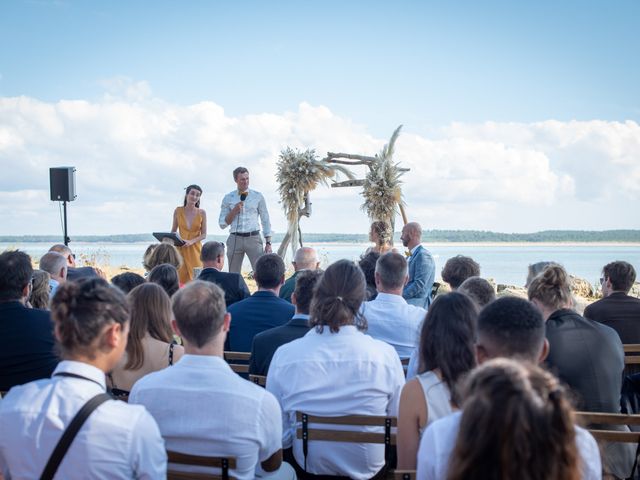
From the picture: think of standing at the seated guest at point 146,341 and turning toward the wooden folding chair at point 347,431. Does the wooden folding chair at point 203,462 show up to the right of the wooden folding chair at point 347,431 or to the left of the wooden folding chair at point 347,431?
right

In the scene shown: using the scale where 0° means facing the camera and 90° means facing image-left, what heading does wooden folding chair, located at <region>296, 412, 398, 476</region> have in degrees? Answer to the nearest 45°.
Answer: approximately 180°

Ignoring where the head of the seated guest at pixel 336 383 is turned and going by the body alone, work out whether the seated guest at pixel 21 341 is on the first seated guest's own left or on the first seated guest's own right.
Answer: on the first seated guest's own left

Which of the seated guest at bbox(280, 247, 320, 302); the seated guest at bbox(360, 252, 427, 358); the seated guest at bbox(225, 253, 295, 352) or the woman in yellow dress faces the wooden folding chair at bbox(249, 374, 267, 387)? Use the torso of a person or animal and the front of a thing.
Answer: the woman in yellow dress

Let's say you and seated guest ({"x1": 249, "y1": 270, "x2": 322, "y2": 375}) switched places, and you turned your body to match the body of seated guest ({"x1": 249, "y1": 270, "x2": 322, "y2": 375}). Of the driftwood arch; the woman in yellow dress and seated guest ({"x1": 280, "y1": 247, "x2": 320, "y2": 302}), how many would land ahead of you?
3

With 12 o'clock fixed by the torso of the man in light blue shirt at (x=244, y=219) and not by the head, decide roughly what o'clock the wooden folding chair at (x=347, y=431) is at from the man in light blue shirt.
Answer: The wooden folding chair is roughly at 12 o'clock from the man in light blue shirt.

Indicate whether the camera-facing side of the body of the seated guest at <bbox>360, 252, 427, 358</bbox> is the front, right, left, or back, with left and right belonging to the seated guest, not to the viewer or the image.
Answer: back

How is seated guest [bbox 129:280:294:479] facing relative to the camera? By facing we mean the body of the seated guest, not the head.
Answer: away from the camera

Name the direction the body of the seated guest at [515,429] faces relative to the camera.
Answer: away from the camera

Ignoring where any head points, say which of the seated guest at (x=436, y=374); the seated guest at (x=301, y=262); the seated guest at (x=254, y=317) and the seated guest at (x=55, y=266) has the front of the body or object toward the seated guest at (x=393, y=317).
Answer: the seated guest at (x=436, y=374)

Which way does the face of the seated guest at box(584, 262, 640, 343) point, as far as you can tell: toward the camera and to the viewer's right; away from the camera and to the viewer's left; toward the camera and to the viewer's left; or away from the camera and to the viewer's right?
away from the camera and to the viewer's left

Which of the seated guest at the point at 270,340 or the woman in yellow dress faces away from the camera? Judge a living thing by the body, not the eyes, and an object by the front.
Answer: the seated guest

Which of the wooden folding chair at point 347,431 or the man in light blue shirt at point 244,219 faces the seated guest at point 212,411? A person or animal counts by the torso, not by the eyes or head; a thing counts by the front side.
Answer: the man in light blue shirt

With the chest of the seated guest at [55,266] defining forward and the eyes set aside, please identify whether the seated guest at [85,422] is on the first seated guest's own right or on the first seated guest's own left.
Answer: on the first seated guest's own right

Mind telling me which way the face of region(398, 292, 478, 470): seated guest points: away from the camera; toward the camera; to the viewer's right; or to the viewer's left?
away from the camera

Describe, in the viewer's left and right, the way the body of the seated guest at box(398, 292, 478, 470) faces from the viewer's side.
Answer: facing away from the viewer

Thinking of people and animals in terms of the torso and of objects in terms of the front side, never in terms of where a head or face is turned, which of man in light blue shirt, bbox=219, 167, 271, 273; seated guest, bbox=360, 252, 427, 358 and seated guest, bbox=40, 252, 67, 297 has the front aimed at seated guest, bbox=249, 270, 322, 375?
the man in light blue shirt

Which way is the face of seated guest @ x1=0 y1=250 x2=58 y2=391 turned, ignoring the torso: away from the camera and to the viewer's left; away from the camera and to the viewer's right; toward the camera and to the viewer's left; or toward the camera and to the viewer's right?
away from the camera and to the viewer's right

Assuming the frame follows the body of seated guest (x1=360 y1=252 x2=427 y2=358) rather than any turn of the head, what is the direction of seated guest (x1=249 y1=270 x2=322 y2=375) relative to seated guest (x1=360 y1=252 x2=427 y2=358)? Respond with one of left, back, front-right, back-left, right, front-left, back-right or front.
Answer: back-left

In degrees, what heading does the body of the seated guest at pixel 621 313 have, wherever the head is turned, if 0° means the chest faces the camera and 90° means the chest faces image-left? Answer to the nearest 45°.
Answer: approximately 135°
